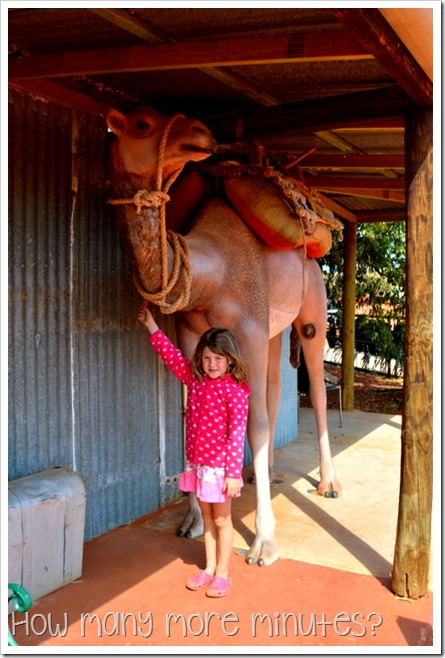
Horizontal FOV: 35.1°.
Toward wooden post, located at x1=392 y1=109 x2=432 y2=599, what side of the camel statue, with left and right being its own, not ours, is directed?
left

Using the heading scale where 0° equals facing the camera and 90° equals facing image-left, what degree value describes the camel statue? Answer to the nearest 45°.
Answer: approximately 45°

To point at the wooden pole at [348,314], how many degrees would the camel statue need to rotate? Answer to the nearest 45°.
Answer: approximately 135° to its right

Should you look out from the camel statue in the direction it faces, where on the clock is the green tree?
The green tree is roughly at 5 o'clock from the camel statue.
